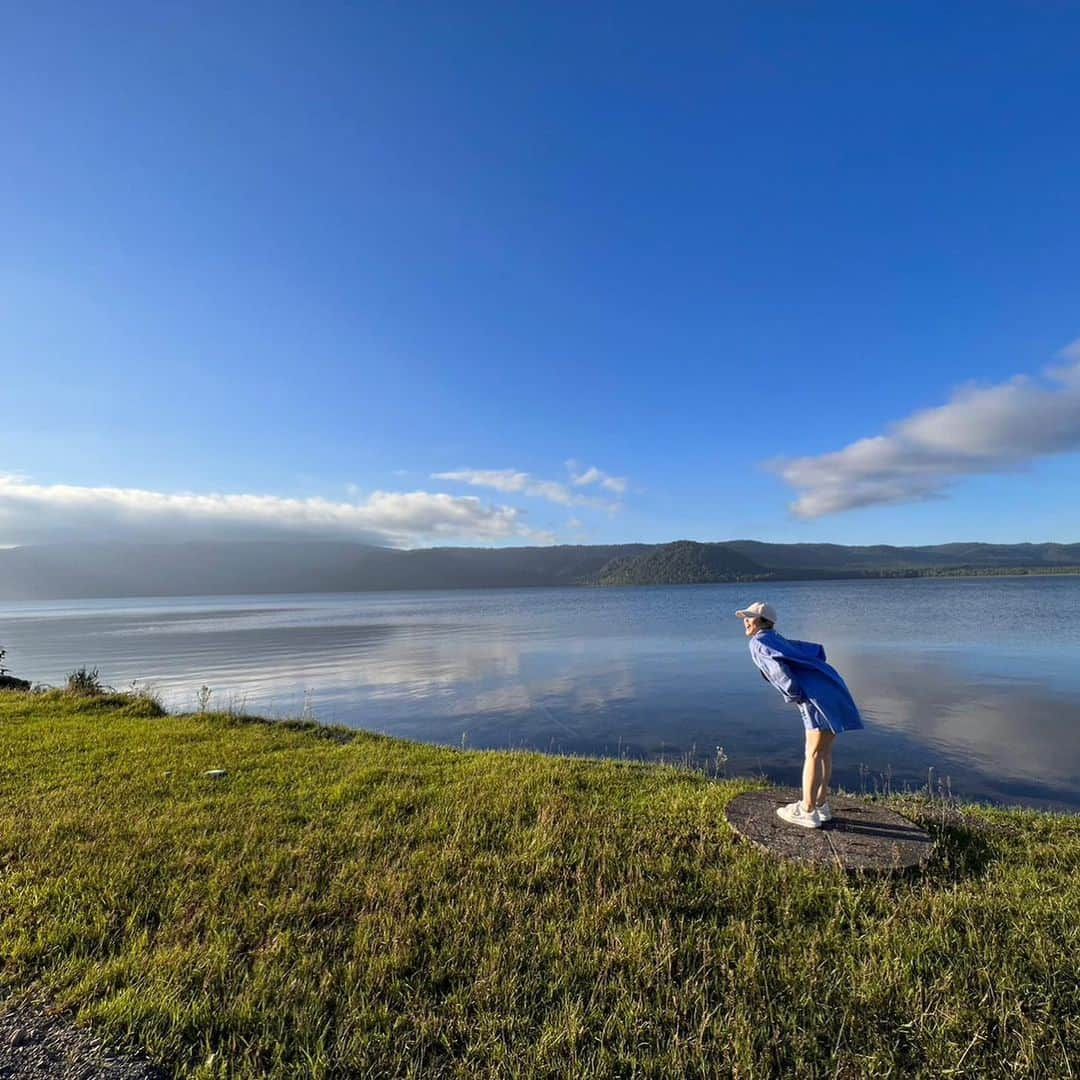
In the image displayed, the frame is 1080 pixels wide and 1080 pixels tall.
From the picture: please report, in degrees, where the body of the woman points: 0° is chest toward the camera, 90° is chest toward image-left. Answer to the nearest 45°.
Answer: approximately 90°
